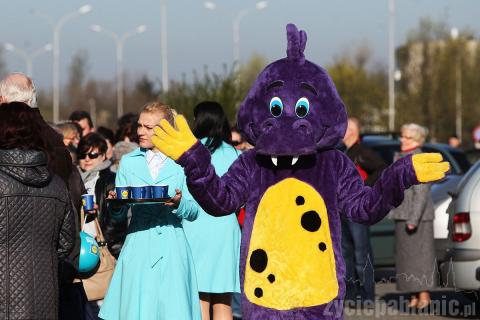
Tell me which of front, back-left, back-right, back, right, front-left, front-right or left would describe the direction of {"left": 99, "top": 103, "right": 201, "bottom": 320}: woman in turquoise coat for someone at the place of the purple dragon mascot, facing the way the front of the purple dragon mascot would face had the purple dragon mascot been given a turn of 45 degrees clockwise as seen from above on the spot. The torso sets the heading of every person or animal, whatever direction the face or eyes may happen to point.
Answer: right

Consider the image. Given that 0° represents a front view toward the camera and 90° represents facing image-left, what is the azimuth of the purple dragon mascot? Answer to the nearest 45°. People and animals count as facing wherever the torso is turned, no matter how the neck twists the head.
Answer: approximately 0°

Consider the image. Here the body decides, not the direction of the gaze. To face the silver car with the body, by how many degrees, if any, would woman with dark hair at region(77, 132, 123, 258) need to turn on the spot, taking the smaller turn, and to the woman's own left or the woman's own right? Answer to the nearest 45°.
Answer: approximately 135° to the woman's own left

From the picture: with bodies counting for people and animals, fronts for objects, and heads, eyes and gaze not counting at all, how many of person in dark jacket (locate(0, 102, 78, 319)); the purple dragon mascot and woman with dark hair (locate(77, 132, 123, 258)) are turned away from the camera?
1

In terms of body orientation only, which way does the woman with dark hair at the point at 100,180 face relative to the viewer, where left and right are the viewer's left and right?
facing the viewer and to the left of the viewer

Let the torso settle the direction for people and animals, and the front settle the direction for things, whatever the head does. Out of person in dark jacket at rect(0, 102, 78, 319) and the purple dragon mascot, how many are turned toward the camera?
1

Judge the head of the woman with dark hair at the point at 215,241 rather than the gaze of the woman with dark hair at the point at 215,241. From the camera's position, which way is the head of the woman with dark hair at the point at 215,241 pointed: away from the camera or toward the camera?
away from the camera

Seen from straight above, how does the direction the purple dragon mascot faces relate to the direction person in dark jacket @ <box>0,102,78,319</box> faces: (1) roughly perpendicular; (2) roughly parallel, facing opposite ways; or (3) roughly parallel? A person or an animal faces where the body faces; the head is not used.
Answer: roughly parallel, facing opposite ways

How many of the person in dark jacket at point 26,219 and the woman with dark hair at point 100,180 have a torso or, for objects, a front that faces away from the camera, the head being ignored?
1

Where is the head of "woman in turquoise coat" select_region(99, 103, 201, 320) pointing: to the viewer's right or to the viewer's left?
to the viewer's left

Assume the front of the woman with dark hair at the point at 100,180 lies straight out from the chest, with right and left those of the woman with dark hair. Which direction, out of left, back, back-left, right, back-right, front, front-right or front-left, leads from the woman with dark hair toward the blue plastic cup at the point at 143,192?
front-left

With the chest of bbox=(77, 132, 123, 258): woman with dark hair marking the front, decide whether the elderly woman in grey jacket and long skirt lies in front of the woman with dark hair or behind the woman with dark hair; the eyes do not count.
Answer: behind

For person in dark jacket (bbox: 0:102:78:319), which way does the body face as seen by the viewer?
away from the camera

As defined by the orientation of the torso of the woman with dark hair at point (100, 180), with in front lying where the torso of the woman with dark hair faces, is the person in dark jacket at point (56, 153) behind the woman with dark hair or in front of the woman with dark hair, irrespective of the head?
in front

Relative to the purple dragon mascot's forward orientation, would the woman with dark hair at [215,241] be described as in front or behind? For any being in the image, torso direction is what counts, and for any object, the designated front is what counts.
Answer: behind

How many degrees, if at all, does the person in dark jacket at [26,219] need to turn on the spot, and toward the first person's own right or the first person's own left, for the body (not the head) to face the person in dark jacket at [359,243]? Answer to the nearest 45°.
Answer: approximately 45° to the first person's own right
